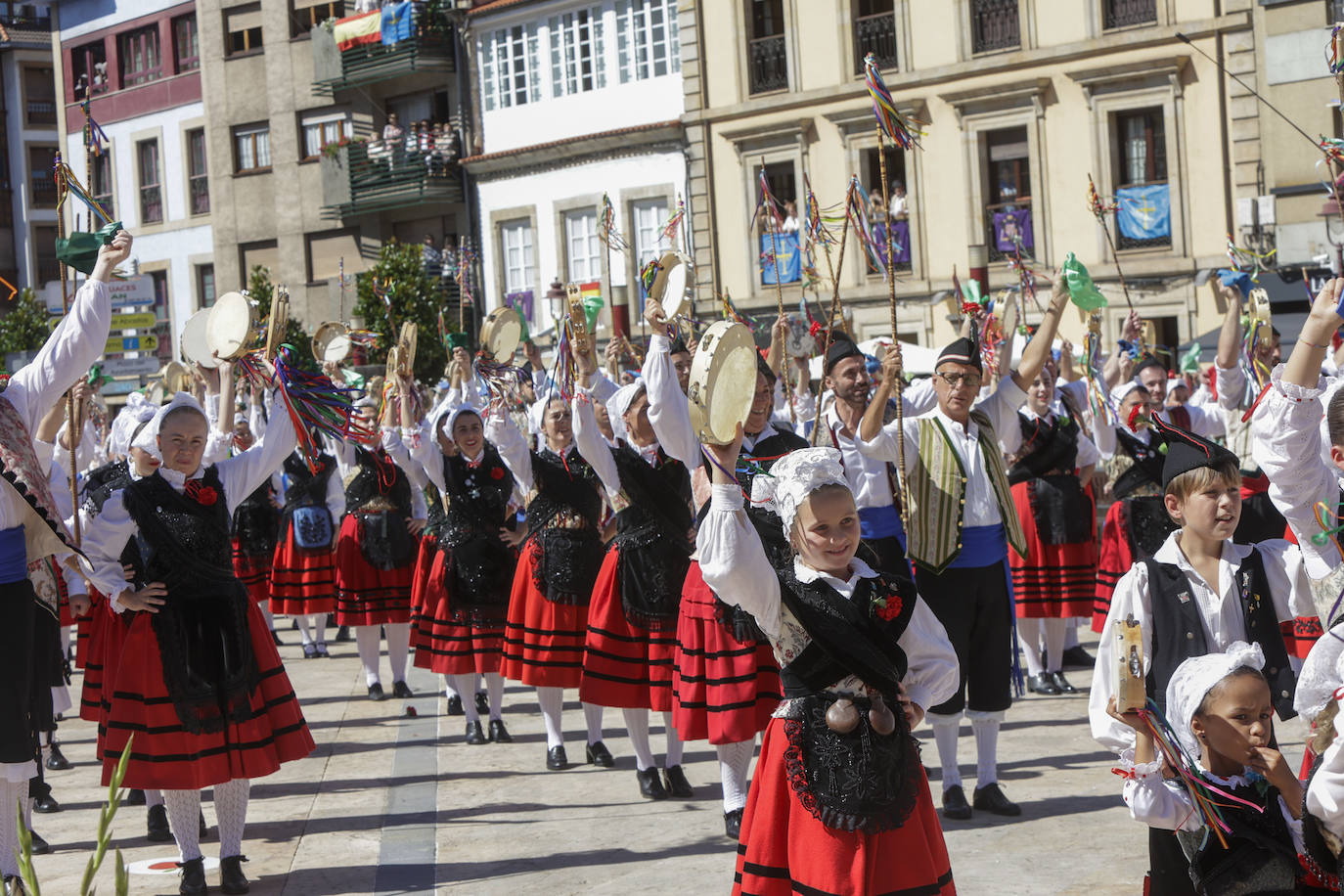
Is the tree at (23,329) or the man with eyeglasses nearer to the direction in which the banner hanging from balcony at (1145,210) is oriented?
the man with eyeglasses

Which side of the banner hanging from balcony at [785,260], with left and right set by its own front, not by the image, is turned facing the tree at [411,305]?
right

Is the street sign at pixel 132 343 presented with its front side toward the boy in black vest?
yes

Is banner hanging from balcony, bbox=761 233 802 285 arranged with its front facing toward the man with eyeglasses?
yes

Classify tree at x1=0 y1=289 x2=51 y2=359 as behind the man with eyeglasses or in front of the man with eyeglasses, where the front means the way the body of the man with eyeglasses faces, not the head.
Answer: behind

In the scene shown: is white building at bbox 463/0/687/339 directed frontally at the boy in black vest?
yes

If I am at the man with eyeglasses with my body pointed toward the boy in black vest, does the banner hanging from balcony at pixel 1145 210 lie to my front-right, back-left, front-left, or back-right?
back-left
